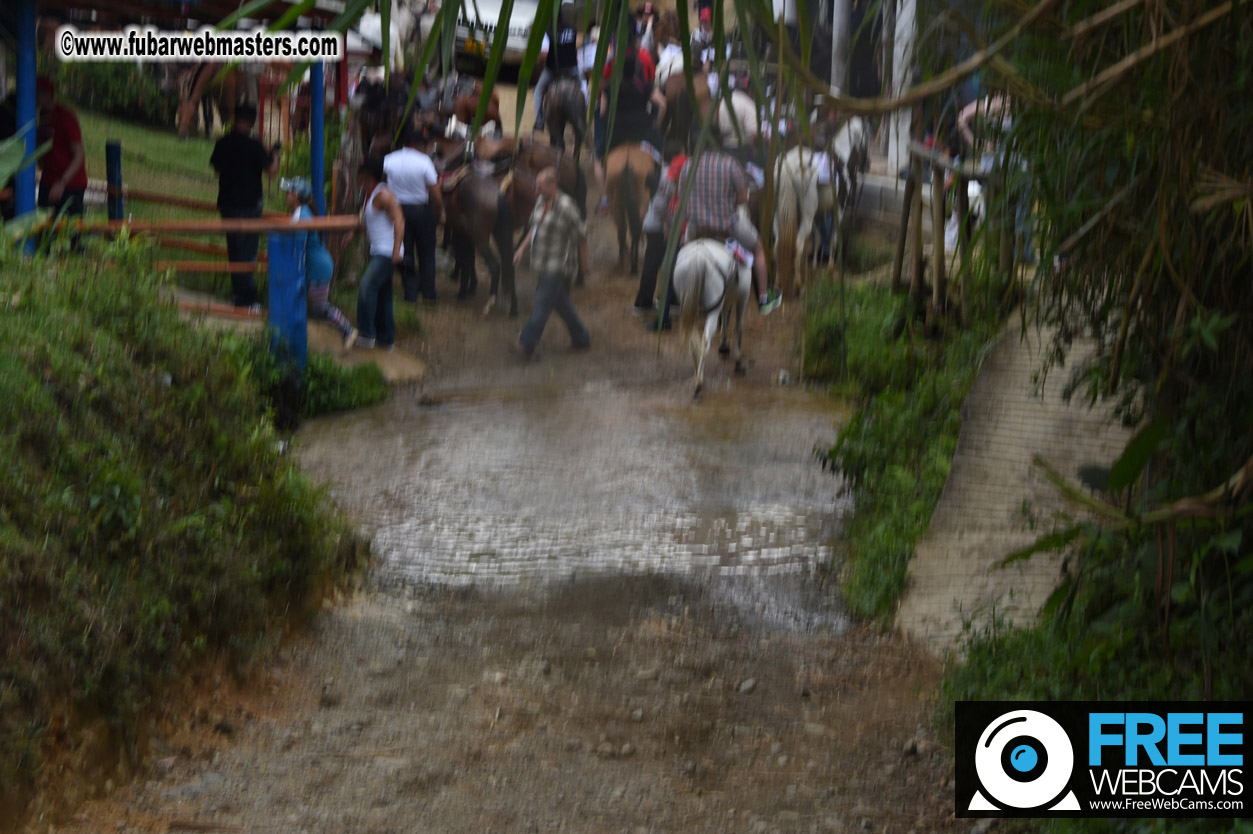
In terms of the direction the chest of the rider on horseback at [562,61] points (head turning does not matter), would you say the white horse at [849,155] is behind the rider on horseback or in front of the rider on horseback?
behind

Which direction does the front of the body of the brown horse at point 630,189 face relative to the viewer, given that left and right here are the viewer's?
facing away from the viewer

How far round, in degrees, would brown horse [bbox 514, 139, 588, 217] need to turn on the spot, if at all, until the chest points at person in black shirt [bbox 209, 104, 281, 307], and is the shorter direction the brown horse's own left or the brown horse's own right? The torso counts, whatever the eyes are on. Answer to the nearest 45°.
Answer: approximately 45° to the brown horse's own left

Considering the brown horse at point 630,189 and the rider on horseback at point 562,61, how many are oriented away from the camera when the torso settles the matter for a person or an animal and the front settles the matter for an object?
2

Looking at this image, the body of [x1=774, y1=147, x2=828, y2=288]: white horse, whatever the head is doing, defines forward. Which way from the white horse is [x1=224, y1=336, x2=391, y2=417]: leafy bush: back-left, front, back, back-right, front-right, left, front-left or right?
back-left

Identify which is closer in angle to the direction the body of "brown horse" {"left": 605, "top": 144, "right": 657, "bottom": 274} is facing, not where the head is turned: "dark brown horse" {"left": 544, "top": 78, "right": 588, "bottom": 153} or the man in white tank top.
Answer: the dark brown horse

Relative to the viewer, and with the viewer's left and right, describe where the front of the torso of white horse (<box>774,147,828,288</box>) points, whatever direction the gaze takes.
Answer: facing away from the viewer

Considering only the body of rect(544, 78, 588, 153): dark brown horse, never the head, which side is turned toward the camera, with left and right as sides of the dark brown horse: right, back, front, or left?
back

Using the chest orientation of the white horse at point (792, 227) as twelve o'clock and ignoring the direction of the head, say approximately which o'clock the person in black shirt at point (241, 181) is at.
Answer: The person in black shirt is roughly at 8 o'clock from the white horse.

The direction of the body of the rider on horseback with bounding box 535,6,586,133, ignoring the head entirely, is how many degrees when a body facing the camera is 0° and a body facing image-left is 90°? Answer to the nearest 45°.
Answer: approximately 180°

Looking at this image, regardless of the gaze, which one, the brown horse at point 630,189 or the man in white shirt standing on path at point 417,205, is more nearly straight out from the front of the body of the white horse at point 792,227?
the brown horse

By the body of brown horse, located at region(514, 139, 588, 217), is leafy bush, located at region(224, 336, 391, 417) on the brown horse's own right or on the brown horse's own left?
on the brown horse's own left
